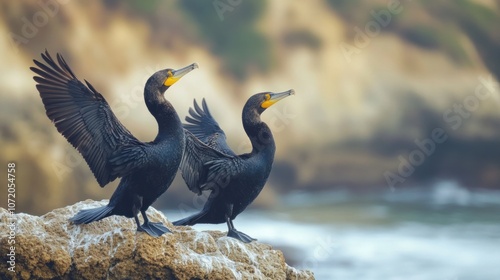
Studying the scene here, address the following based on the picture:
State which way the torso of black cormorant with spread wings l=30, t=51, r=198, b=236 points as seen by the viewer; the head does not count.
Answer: to the viewer's right

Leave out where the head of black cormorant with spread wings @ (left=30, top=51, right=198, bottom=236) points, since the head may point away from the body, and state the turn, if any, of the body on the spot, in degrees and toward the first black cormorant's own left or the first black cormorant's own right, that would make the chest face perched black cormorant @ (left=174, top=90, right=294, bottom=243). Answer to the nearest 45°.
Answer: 0° — it already faces it

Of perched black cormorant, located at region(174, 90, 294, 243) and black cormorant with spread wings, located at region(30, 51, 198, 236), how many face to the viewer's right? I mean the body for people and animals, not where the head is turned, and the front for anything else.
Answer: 2

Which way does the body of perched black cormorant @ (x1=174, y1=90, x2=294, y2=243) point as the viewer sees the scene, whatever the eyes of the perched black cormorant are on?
to the viewer's right
